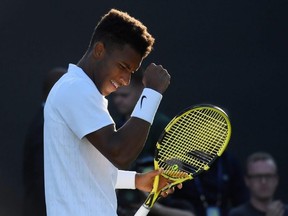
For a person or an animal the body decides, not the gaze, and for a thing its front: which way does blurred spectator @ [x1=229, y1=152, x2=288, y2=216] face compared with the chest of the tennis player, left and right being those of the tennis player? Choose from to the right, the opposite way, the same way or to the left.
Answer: to the right

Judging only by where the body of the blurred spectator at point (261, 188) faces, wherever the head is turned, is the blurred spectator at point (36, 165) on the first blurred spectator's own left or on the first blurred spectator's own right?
on the first blurred spectator's own right

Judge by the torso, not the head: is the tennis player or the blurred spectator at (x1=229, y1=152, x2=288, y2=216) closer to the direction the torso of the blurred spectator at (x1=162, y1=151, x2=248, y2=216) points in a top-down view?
the tennis player

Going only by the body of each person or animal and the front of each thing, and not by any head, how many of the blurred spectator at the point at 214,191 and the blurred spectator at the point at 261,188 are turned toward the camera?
2

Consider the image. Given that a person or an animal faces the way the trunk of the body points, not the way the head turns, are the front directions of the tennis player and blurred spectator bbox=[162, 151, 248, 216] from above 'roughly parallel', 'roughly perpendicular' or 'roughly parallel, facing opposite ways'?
roughly perpendicular

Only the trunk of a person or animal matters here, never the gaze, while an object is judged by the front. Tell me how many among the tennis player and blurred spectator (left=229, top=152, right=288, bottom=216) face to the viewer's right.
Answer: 1

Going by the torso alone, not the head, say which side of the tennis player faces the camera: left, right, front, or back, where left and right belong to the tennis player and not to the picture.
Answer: right

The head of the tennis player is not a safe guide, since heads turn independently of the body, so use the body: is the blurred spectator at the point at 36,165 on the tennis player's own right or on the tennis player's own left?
on the tennis player's own left

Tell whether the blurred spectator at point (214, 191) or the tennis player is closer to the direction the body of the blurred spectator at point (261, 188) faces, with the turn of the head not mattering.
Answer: the tennis player

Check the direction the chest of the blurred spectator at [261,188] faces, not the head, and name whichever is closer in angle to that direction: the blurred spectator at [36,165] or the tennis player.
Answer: the tennis player

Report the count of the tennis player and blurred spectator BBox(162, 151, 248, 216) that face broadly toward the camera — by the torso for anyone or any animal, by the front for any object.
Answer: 1

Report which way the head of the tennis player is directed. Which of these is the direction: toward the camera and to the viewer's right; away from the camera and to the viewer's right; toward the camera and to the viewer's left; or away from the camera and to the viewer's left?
toward the camera and to the viewer's right
